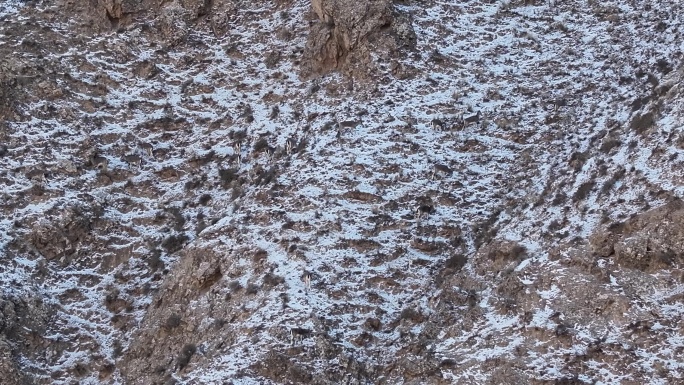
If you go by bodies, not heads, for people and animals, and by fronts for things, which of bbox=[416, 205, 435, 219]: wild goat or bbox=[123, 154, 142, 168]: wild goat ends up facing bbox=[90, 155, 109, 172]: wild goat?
bbox=[123, 154, 142, 168]: wild goat

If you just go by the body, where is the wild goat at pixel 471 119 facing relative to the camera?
to the viewer's right

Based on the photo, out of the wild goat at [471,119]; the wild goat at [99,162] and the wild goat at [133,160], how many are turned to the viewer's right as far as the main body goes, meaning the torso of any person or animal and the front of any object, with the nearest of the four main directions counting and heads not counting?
1

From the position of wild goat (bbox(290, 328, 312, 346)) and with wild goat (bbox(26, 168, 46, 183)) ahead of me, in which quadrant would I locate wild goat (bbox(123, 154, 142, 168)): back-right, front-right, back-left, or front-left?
front-right

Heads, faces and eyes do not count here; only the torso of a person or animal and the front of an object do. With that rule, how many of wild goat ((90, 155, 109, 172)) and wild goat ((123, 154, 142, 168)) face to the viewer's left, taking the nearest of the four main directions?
2

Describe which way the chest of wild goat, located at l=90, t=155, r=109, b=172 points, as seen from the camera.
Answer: to the viewer's left

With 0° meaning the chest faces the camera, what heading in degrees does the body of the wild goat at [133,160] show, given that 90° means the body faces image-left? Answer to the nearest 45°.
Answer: approximately 90°

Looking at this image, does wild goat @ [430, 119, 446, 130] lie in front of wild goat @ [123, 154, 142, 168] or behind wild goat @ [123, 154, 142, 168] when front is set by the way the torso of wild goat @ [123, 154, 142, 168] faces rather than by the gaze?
behind

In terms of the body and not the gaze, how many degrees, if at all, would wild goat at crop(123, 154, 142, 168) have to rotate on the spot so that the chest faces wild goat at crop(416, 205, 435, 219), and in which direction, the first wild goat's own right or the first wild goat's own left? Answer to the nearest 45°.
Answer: approximately 135° to the first wild goat's own left

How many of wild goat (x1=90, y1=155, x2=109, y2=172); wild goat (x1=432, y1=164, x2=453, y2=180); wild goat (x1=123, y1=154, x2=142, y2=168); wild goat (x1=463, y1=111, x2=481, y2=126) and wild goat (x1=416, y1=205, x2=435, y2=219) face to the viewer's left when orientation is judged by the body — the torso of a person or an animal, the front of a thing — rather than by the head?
2
